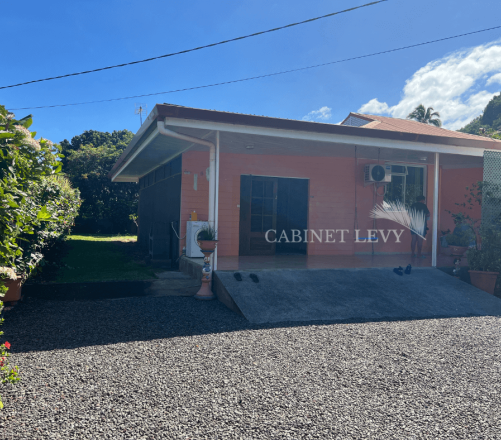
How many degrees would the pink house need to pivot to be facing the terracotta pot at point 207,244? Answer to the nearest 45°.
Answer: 0° — it already faces it

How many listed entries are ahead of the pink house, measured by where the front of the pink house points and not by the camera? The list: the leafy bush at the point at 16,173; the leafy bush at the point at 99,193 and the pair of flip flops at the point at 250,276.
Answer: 2

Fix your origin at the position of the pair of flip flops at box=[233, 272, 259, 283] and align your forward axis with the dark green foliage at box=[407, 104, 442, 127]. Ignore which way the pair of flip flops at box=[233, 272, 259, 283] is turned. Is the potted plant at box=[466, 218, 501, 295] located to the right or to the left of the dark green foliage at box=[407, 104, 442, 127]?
right

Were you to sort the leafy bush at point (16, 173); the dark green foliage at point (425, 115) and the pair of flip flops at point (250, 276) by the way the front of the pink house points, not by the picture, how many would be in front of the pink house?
2

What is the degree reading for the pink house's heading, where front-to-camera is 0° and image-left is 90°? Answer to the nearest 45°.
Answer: approximately 0°

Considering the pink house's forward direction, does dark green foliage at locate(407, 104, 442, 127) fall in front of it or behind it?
behind

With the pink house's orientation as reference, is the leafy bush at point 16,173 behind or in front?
in front

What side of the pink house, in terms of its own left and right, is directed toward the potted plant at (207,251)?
front

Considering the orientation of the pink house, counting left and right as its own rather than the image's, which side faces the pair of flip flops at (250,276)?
front

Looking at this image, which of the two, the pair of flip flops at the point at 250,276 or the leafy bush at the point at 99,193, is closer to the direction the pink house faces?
the pair of flip flops
